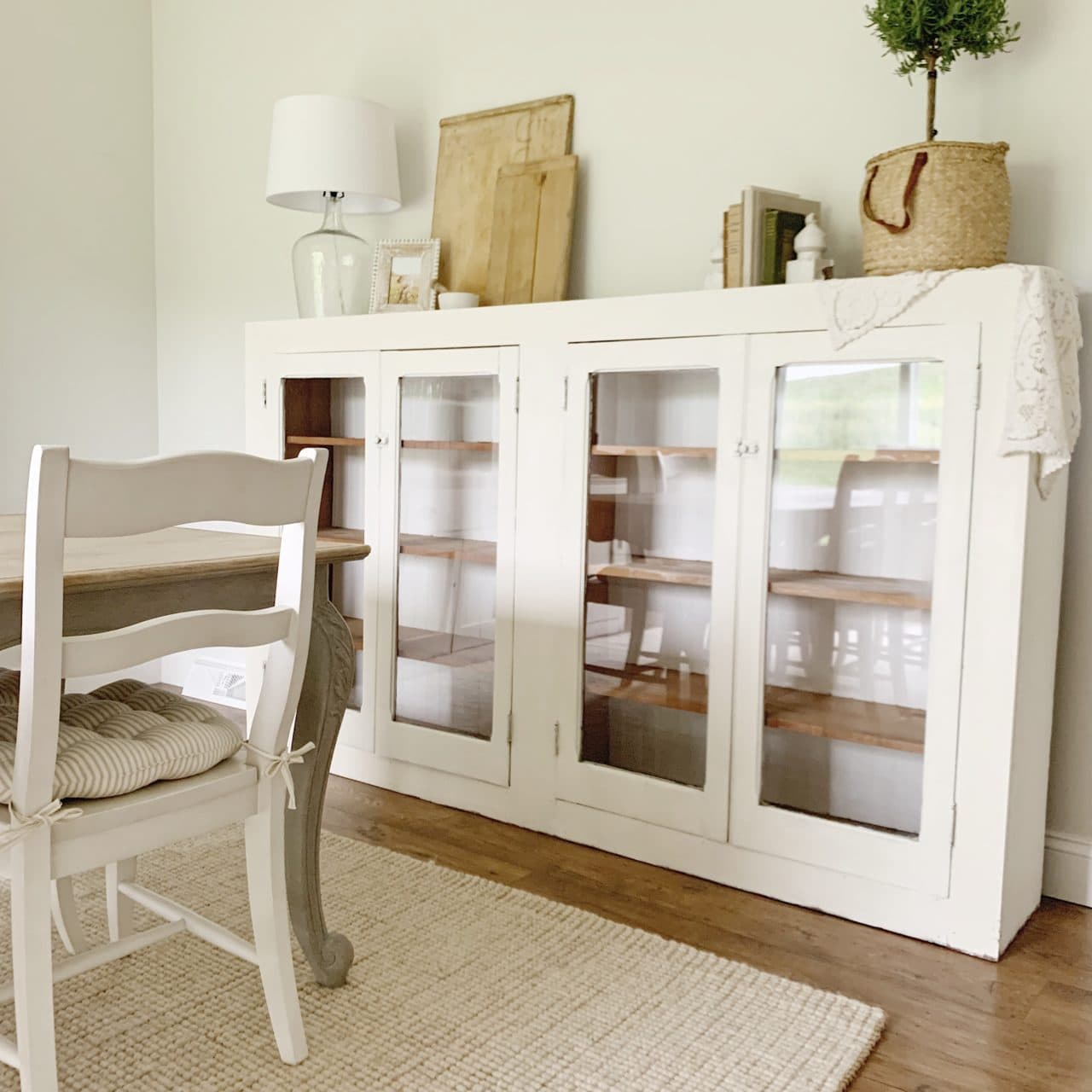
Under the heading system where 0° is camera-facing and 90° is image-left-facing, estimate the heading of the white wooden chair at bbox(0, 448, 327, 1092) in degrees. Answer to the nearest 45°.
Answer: approximately 135°

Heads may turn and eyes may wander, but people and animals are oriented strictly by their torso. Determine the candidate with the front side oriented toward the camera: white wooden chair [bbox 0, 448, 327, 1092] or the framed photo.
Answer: the framed photo

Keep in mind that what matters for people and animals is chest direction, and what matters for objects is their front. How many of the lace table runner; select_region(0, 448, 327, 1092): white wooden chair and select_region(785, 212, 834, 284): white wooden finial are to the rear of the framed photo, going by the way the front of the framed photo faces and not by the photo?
0

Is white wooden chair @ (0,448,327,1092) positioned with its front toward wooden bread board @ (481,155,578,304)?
no

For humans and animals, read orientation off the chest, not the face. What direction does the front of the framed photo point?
toward the camera

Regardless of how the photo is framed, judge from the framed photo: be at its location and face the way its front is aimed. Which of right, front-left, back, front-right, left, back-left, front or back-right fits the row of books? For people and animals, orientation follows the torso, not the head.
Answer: front-left

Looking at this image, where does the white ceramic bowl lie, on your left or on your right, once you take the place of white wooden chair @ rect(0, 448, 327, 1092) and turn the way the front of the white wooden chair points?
on your right

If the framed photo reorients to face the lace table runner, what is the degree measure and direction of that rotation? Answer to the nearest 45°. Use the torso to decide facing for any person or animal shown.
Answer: approximately 45° to its left

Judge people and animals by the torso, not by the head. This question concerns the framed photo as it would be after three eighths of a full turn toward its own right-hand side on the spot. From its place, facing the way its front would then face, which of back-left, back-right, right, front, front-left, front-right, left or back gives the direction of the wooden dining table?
back-left

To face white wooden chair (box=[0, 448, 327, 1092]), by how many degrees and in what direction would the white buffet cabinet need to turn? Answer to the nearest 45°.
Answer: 0° — it already faces it

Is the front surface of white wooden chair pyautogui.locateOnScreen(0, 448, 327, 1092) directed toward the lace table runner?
no

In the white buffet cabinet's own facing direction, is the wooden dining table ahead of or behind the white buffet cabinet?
ahead

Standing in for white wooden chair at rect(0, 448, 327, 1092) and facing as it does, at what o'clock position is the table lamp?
The table lamp is roughly at 2 o'clock from the white wooden chair.

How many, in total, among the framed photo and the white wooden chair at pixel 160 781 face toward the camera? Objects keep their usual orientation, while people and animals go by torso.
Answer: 1

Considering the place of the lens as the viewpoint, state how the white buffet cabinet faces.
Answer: facing the viewer and to the left of the viewer

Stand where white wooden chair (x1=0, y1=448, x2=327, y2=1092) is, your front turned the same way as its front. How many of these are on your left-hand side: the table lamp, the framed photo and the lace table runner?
0
